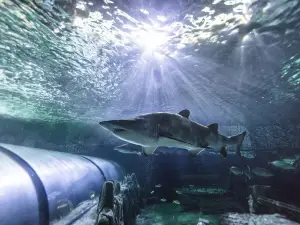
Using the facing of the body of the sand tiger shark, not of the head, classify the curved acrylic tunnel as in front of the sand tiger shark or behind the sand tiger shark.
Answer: in front

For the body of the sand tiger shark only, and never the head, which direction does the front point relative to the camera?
to the viewer's left

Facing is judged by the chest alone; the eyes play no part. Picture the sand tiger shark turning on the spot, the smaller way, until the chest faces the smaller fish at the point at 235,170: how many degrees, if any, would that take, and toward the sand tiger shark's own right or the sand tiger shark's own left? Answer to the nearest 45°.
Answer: approximately 135° to the sand tiger shark's own right

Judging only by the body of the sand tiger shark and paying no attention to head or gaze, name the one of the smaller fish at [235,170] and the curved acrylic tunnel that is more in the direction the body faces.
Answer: the curved acrylic tunnel
